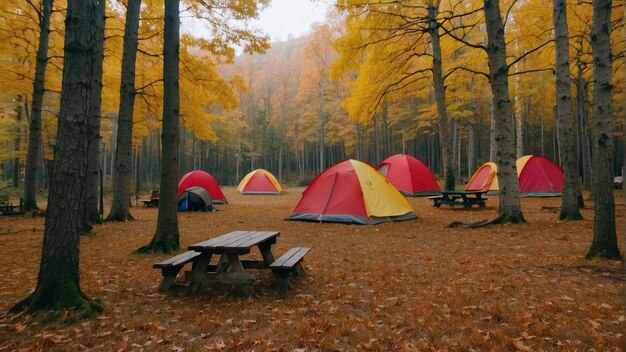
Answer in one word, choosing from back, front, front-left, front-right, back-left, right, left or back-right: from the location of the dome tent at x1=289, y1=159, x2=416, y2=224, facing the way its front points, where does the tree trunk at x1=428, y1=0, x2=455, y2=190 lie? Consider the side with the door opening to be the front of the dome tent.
back

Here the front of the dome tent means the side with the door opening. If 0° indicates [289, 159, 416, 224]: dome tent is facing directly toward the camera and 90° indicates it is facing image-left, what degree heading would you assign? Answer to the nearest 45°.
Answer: approximately 45°

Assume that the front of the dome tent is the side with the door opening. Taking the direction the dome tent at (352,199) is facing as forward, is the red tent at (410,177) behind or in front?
behind

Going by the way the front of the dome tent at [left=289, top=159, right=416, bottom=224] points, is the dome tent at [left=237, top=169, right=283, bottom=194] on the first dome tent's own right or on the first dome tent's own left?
on the first dome tent's own right

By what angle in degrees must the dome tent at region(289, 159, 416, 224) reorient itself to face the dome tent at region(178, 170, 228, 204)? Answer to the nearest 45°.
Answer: approximately 90° to its right

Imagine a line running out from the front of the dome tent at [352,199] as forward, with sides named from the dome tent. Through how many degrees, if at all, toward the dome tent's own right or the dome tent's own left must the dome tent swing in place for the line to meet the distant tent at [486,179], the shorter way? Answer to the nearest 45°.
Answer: approximately 180°

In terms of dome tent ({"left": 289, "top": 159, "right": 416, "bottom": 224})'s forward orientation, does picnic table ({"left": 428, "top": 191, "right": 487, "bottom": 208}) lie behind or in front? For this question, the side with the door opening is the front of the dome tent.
behind
